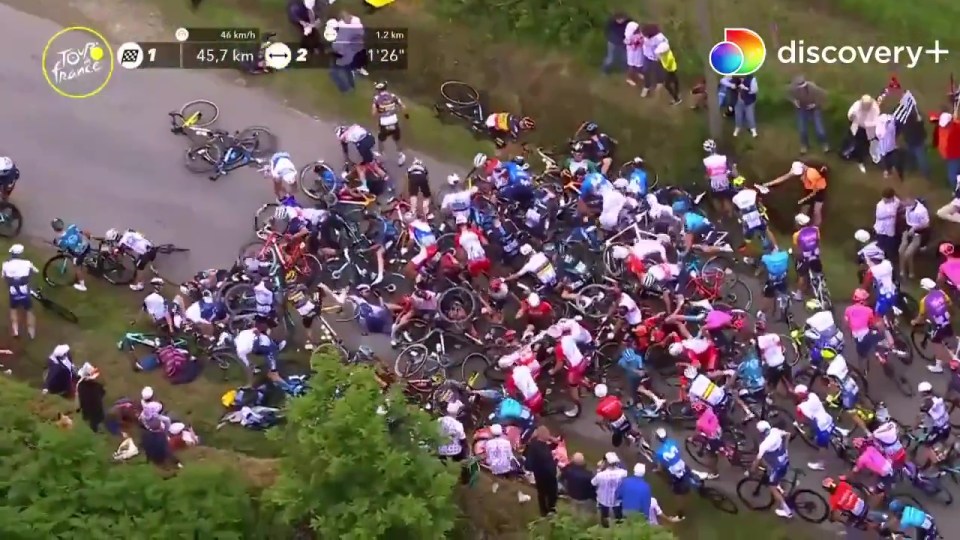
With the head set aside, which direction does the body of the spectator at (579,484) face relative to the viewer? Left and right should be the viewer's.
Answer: facing away from the viewer

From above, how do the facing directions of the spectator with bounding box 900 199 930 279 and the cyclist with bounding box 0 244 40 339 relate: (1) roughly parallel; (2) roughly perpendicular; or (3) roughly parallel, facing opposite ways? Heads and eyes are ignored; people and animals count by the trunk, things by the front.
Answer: roughly perpendicular

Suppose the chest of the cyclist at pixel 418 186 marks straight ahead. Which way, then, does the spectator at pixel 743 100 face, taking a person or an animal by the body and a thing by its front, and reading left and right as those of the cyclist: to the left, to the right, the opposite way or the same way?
the opposite way

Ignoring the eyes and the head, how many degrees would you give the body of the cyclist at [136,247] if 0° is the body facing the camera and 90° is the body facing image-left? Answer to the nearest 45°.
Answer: approximately 90°

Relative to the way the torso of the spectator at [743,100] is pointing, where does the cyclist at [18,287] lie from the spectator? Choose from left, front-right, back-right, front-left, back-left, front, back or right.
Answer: front-right

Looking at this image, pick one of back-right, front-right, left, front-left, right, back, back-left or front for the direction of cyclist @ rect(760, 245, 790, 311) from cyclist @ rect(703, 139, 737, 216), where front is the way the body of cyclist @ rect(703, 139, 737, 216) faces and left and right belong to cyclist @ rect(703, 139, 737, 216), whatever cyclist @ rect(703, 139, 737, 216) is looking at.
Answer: back

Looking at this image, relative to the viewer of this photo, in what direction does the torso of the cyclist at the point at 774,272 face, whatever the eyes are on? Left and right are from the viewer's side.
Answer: facing away from the viewer

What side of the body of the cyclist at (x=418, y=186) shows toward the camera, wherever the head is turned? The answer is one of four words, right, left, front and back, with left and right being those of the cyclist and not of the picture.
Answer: back

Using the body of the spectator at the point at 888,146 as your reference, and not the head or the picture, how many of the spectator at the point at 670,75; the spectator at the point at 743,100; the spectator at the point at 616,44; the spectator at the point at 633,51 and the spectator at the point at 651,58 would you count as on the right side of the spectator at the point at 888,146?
5

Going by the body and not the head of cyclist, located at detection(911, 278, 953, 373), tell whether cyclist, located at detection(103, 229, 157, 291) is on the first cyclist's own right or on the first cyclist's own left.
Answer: on the first cyclist's own left

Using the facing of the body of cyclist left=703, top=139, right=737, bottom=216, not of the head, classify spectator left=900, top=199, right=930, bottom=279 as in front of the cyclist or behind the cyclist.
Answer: behind

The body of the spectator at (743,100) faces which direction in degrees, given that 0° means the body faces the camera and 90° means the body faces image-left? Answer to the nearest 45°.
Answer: approximately 0°
